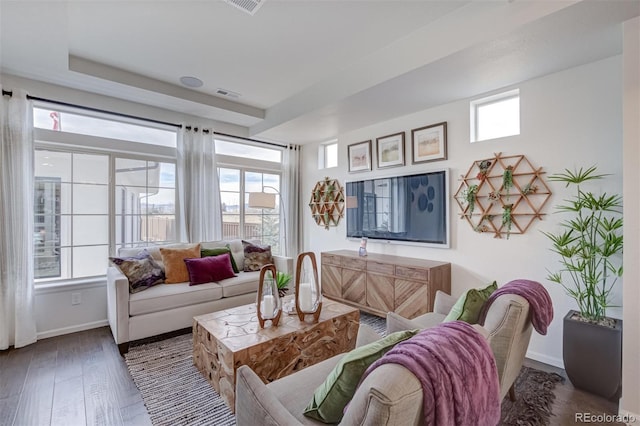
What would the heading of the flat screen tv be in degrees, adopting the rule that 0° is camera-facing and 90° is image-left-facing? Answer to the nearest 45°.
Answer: approximately 45°

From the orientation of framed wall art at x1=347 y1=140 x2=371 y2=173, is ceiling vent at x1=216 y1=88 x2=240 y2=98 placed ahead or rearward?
ahead

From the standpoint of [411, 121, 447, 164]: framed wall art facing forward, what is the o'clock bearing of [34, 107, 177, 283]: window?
The window is roughly at 1 o'clock from the framed wall art.

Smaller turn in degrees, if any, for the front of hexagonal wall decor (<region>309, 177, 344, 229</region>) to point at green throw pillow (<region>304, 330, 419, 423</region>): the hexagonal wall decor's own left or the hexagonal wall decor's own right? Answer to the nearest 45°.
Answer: approximately 45° to the hexagonal wall decor's own left

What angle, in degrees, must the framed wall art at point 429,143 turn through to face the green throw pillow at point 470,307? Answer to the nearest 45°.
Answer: approximately 45° to its left

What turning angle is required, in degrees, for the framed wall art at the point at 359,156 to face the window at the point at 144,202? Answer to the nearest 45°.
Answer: approximately 45° to its right

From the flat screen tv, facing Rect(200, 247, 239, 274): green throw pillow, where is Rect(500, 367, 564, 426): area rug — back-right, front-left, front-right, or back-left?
back-left

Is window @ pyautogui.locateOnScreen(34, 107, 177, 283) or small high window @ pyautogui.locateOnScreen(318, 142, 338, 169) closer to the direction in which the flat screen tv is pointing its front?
the window

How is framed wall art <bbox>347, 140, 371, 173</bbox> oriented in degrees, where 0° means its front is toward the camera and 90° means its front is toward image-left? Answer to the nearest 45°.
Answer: approximately 45°

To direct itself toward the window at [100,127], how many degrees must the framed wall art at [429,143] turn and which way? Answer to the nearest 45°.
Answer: approximately 45° to its right

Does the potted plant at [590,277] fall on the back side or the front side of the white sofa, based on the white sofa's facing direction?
on the front side
